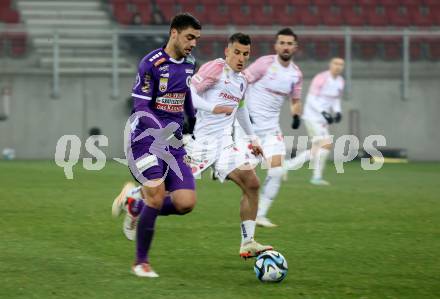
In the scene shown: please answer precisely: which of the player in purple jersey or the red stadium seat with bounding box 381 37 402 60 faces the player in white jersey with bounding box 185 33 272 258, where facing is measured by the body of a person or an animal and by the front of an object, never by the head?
the red stadium seat

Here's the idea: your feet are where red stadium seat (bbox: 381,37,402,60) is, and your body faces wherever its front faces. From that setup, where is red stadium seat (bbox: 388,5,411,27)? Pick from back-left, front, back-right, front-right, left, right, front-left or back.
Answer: back

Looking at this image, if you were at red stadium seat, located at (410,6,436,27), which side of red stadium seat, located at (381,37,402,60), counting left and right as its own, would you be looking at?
back
